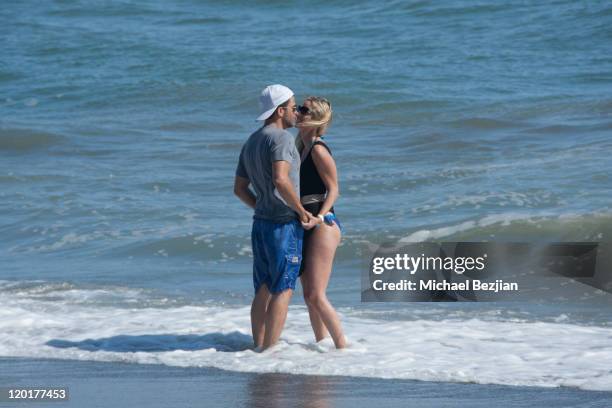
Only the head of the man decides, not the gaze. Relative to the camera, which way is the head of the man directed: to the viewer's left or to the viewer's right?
to the viewer's right

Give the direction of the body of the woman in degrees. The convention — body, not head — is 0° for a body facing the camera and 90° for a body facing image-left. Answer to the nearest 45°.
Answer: approximately 90°

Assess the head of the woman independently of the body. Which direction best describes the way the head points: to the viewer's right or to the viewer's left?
to the viewer's left
